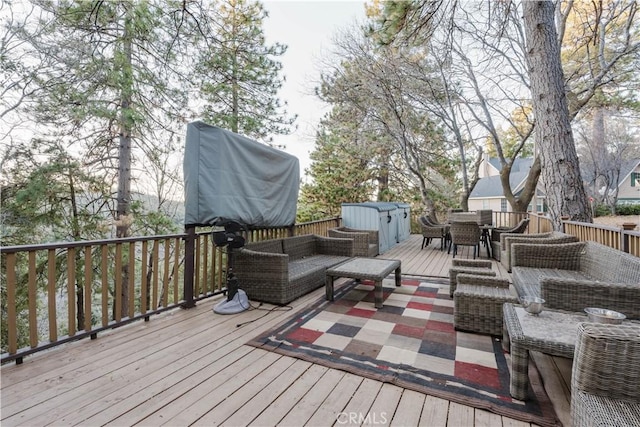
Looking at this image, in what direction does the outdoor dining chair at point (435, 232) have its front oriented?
to the viewer's right

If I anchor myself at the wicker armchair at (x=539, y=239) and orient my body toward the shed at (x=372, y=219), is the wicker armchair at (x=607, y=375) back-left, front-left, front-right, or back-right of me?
back-left

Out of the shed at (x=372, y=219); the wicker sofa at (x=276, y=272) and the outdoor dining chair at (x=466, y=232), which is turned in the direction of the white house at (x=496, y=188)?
the outdoor dining chair

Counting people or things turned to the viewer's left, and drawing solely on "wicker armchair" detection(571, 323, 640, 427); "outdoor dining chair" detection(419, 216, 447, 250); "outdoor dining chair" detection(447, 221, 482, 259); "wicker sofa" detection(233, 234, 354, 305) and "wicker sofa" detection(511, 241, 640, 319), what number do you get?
2

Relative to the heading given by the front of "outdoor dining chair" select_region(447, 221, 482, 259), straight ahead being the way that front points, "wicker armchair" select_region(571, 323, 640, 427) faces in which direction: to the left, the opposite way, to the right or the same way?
to the left

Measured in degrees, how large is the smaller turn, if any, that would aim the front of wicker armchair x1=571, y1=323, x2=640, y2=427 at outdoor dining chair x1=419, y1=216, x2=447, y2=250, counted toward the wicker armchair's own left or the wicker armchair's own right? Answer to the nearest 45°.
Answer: approximately 45° to the wicker armchair's own right

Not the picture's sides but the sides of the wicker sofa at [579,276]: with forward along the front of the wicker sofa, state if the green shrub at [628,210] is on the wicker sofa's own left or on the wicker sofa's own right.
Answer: on the wicker sofa's own right

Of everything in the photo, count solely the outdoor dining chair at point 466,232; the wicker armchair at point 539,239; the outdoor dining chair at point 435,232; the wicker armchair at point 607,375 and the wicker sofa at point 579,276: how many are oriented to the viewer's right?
1

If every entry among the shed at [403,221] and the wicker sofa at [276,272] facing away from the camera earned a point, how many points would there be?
0

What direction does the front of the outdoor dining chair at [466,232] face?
away from the camera

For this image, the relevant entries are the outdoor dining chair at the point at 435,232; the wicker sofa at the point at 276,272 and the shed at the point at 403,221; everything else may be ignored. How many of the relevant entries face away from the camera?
0

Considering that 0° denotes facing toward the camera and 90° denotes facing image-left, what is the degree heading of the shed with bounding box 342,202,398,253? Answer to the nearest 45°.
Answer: approximately 315°

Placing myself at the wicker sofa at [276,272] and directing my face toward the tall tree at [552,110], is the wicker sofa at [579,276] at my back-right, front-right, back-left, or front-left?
front-right

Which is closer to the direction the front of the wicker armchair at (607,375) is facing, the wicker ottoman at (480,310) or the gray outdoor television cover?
the gray outdoor television cover

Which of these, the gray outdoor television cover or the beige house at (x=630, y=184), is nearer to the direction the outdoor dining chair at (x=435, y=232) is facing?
the beige house

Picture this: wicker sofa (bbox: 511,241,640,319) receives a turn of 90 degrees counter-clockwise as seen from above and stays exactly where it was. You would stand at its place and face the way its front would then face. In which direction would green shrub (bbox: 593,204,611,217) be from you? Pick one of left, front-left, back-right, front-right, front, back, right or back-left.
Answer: back

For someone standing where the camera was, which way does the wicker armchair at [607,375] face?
facing to the left of the viewer
